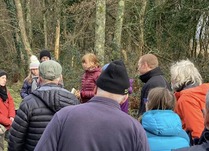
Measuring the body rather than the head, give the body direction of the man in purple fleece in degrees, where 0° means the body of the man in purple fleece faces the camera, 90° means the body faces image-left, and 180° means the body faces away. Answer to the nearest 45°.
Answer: approximately 180°

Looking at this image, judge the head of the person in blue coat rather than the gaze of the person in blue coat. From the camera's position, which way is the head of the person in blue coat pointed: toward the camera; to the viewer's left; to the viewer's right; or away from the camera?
away from the camera
